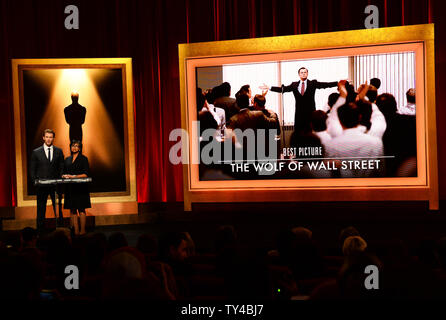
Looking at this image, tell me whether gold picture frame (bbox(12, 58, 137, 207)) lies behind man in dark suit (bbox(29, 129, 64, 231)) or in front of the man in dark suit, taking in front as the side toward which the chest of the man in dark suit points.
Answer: behind

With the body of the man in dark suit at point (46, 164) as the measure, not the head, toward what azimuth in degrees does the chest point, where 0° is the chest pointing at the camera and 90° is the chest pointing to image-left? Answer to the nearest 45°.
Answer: approximately 0°

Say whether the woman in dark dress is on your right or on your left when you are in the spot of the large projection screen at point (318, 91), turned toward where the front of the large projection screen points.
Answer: on your right

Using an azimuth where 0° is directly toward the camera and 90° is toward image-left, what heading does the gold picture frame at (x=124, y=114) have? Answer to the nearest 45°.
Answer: approximately 0°

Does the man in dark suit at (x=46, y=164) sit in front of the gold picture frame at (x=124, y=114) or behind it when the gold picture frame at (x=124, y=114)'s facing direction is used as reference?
in front

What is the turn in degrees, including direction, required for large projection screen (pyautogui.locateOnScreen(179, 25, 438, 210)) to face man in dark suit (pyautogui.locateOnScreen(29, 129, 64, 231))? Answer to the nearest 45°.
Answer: approximately 45° to its right

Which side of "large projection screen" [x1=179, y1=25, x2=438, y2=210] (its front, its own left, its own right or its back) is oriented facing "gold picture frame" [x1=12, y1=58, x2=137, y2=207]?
right

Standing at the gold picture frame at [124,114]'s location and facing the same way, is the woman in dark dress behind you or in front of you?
in front
